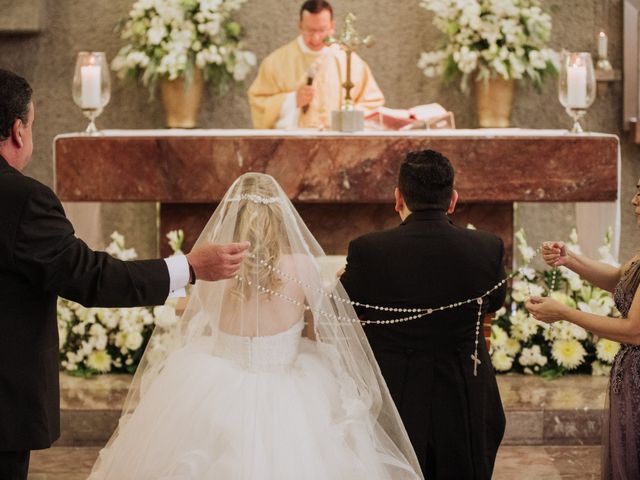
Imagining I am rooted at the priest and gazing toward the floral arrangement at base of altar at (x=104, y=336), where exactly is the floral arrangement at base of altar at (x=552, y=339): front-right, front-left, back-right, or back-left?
front-left

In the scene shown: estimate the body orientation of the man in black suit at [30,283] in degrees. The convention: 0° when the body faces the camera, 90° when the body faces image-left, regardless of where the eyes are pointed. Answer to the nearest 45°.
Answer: approximately 225°

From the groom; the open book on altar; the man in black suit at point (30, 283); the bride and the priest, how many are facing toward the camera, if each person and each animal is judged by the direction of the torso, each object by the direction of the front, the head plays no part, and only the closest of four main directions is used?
1

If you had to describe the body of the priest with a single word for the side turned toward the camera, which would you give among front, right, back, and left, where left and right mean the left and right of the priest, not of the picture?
front

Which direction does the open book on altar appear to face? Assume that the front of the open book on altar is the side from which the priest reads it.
away from the camera

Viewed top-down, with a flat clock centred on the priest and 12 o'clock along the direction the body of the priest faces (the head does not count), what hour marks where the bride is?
The bride is roughly at 12 o'clock from the priest.

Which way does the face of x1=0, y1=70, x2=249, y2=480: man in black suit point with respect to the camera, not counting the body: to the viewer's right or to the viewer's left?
to the viewer's right

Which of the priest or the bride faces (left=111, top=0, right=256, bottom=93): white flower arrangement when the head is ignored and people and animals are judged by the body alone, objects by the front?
the bride

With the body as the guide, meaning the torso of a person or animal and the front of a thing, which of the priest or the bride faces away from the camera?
the bride

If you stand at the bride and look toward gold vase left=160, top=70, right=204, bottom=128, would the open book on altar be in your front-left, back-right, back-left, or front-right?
front-right

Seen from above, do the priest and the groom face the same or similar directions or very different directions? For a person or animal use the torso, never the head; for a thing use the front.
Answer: very different directions

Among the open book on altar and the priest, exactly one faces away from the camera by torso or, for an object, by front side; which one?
the open book on altar

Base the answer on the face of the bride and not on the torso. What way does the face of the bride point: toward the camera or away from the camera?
away from the camera

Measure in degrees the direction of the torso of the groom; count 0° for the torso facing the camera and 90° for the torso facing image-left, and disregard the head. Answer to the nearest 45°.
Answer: approximately 180°

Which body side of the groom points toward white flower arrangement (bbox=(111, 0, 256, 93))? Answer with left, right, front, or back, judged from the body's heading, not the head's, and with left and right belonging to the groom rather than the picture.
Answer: front

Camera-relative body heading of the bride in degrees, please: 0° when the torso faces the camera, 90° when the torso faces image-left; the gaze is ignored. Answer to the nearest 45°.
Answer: approximately 180°

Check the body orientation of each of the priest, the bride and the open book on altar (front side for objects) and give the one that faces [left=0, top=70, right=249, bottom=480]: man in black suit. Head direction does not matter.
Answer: the priest

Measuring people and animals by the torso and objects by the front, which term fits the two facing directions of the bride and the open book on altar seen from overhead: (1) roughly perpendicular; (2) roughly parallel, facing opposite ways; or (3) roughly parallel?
roughly parallel
